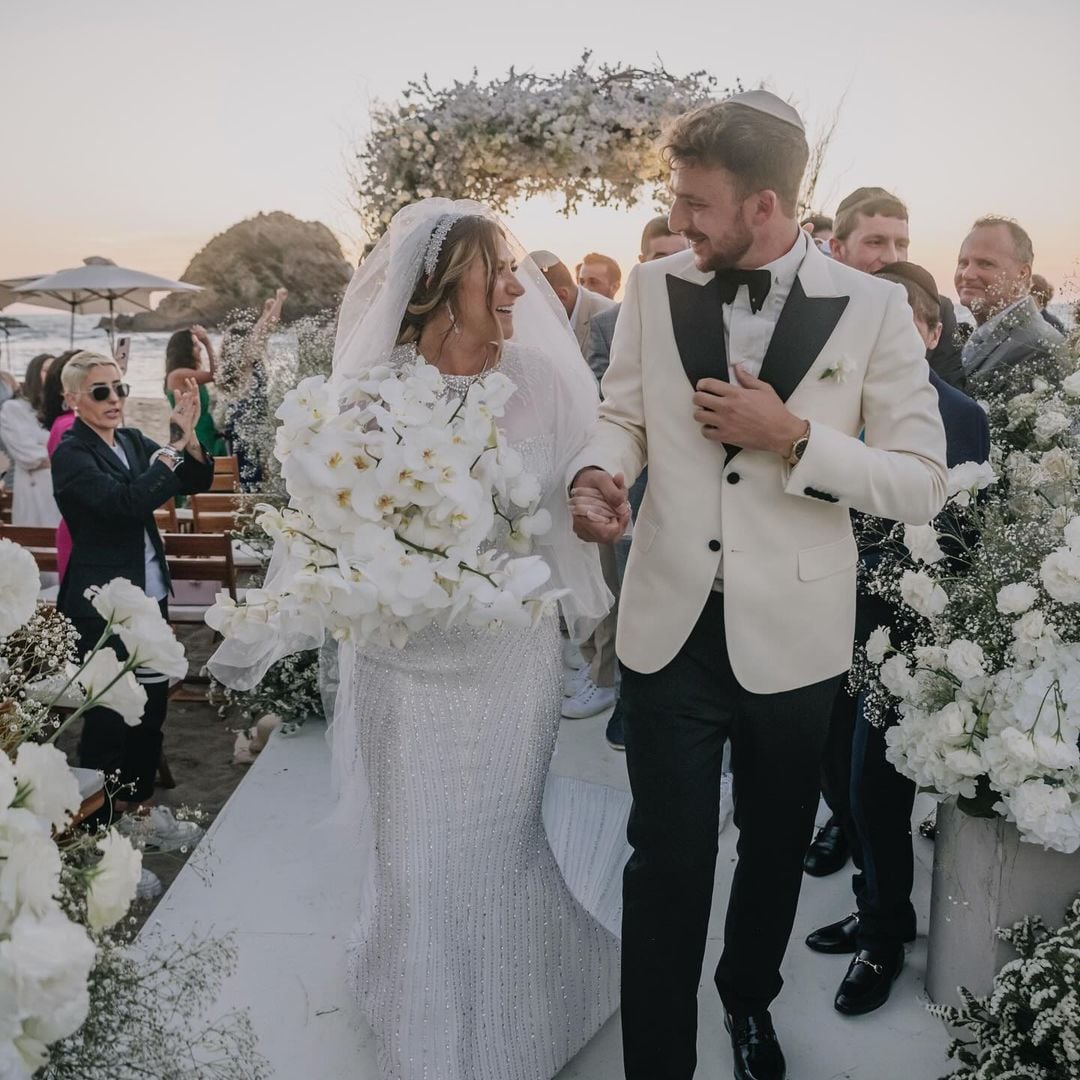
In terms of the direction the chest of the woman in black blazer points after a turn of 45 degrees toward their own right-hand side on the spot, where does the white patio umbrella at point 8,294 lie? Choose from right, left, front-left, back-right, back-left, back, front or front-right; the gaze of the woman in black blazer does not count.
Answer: back

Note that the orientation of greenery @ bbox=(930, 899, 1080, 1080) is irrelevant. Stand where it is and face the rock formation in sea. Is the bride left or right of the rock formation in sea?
left

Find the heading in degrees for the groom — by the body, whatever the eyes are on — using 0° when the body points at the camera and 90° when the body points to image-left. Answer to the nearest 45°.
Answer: approximately 0°

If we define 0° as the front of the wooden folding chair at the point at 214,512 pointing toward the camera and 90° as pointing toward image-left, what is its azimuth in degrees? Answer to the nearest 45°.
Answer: approximately 180°

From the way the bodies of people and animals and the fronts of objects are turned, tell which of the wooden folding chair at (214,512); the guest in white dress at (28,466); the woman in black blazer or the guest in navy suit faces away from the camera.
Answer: the wooden folding chair

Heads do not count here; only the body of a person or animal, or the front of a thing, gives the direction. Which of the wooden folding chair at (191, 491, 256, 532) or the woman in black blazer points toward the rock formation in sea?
the wooden folding chair

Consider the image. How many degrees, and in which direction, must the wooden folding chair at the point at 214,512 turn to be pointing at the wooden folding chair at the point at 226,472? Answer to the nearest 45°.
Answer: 0° — it already faces it

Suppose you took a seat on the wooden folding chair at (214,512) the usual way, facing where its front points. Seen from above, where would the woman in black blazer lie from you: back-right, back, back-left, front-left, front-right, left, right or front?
back

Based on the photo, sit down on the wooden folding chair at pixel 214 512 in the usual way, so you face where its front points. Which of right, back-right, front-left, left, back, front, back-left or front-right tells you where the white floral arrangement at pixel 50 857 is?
back
